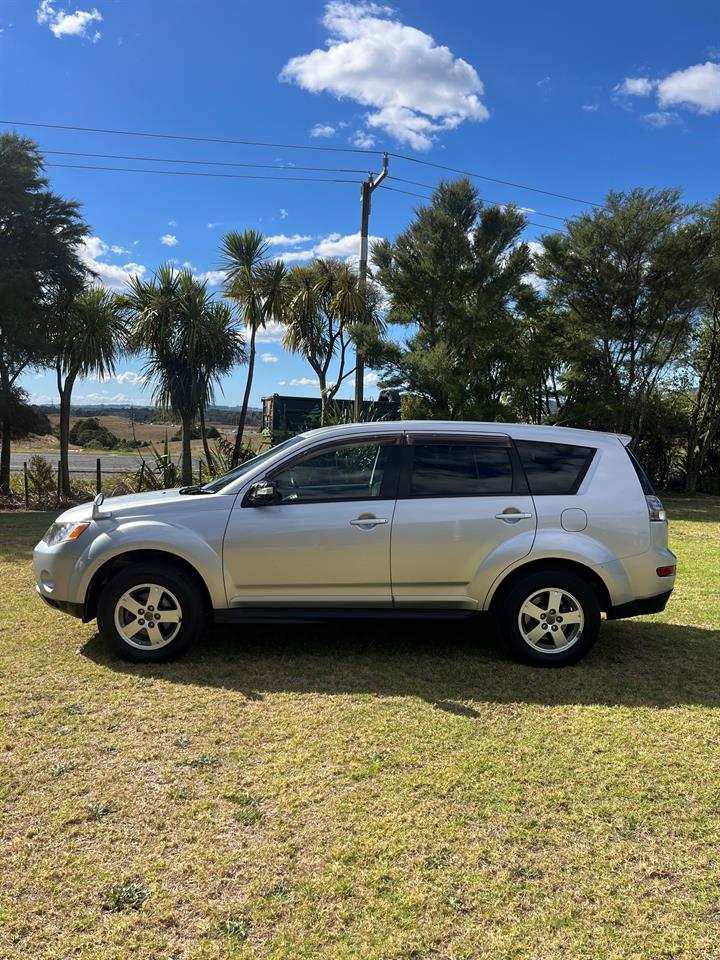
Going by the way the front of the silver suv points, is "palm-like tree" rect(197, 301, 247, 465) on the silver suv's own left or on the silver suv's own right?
on the silver suv's own right

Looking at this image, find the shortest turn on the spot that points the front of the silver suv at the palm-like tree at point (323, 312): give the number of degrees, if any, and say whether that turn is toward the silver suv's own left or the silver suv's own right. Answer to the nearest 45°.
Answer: approximately 90° to the silver suv's own right

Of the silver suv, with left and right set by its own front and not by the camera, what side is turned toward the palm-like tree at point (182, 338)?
right

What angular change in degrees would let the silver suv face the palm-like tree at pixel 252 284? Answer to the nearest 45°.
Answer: approximately 90° to its right

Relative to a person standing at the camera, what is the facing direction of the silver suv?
facing to the left of the viewer
